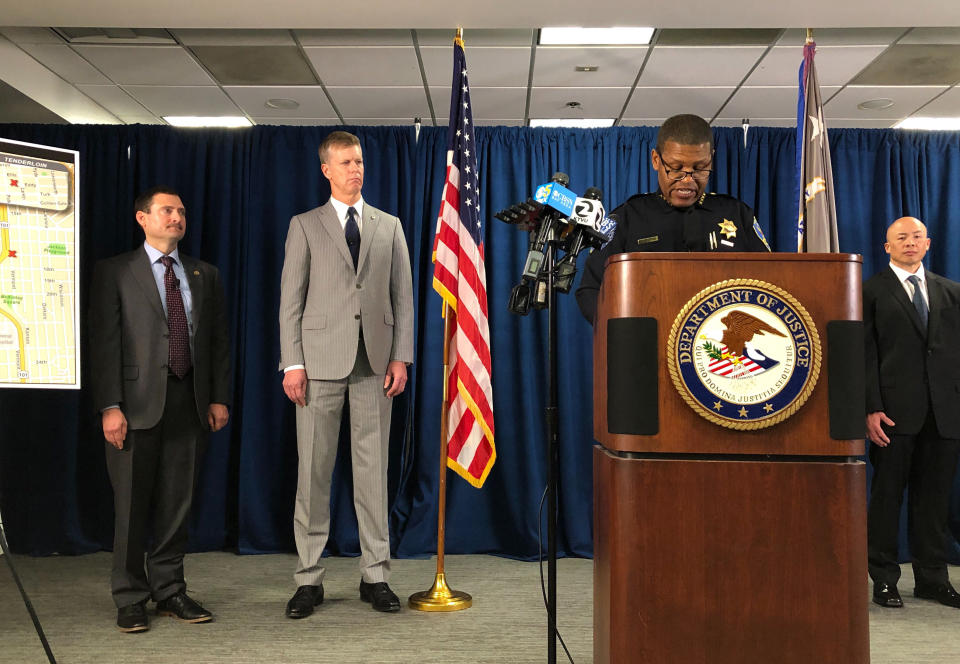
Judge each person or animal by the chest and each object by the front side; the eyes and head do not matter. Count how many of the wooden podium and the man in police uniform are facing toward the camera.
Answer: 2

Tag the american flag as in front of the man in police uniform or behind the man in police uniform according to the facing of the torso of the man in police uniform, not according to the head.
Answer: behind

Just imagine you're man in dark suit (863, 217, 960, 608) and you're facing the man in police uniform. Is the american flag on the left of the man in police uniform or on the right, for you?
right

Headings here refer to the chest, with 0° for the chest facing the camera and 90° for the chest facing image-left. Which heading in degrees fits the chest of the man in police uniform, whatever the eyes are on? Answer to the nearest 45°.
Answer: approximately 0°

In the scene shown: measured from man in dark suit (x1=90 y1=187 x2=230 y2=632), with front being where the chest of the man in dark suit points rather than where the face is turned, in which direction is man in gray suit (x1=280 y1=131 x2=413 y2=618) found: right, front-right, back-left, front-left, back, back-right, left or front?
front-left

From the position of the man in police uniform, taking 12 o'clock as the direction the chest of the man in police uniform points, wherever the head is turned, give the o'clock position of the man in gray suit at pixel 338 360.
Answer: The man in gray suit is roughly at 4 o'clock from the man in police uniform.

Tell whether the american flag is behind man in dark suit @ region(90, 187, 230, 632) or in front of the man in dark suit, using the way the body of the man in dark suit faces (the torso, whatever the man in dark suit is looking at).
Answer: in front

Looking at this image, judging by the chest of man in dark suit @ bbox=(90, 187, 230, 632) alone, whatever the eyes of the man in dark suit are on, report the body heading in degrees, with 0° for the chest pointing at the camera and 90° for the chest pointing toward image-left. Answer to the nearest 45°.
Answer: approximately 315°

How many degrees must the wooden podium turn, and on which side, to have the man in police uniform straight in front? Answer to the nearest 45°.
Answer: approximately 180°

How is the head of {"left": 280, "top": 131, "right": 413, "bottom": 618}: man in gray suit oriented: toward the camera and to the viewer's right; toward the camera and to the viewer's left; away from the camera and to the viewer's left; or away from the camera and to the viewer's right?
toward the camera and to the viewer's right
